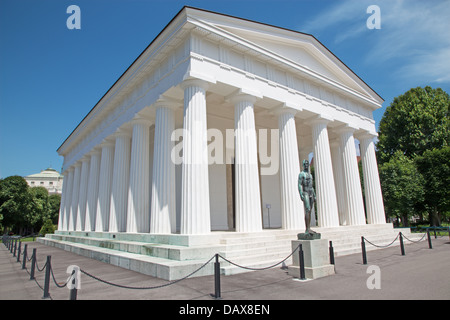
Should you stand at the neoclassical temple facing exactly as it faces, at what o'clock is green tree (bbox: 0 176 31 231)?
The green tree is roughly at 6 o'clock from the neoclassical temple.

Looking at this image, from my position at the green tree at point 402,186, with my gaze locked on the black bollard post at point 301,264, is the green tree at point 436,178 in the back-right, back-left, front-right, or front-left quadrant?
back-left

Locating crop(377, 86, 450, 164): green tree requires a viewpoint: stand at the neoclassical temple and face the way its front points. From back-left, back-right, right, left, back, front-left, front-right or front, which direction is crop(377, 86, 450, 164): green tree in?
left

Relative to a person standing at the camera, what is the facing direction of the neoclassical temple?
facing the viewer and to the right of the viewer

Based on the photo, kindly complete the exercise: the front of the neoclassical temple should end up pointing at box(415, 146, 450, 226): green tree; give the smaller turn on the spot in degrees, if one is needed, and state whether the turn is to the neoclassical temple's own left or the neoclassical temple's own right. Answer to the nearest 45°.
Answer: approximately 90° to the neoclassical temple's own left
